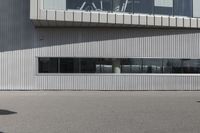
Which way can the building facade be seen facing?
toward the camera
